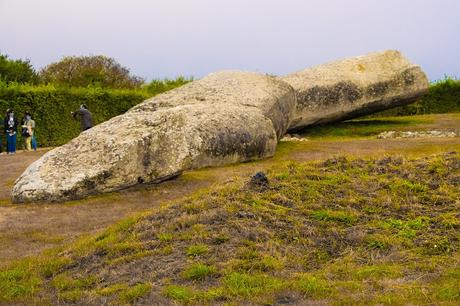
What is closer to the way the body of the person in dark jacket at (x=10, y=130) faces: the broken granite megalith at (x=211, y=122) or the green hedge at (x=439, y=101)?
the broken granite megalith

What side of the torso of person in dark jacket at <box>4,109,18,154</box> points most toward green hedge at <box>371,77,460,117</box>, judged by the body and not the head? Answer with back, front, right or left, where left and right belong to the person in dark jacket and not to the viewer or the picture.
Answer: left

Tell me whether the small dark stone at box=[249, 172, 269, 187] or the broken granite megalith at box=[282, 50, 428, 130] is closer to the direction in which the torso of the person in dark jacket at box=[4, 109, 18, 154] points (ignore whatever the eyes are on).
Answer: the small dark stone

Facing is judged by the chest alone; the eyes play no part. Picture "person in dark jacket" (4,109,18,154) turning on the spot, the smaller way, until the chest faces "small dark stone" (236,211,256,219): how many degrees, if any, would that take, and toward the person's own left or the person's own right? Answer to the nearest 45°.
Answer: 0° — they already face it

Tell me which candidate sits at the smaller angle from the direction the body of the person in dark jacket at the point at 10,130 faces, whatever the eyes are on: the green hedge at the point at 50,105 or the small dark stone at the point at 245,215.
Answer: the small dark stone

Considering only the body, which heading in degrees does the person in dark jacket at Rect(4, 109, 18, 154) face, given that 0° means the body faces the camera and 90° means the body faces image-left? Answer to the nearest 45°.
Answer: approximately 0°

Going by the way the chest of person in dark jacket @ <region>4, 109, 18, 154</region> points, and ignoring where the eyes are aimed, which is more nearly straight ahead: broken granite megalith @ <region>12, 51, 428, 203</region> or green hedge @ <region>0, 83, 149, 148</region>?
the broken granite megalith

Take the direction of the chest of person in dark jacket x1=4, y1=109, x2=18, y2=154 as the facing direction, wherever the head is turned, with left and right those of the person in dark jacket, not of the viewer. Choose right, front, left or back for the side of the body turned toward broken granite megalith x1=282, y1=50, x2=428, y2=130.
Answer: left

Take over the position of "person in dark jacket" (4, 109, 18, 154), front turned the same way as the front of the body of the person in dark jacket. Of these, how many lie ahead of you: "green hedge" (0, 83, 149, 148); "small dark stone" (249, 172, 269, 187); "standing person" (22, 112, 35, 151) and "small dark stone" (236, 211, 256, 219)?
2
